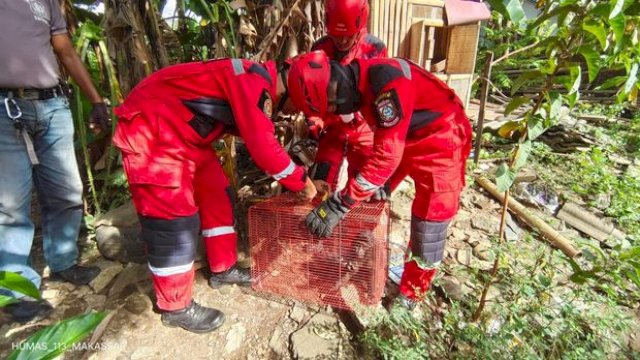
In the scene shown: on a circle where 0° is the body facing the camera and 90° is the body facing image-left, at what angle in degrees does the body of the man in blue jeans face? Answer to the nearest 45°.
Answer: approximately 315°

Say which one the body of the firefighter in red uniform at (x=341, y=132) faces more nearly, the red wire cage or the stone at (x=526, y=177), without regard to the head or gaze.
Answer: the red wire cage

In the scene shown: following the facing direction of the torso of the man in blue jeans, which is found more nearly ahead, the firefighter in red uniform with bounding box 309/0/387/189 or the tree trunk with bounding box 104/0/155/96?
the firefighter in red uniform

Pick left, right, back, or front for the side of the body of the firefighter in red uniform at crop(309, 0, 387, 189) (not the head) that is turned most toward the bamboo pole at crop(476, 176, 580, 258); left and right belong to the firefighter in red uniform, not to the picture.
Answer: left

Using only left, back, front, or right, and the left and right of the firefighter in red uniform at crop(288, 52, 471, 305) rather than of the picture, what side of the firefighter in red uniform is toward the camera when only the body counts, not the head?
left

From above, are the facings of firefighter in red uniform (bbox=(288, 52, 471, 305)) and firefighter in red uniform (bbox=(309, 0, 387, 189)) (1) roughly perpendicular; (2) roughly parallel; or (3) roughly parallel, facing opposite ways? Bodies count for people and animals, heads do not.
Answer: roughly perpendicular

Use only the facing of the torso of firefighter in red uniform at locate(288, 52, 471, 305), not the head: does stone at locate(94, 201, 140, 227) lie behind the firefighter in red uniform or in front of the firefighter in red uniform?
in front

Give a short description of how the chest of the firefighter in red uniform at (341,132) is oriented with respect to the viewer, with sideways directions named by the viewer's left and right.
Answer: facing the viewer

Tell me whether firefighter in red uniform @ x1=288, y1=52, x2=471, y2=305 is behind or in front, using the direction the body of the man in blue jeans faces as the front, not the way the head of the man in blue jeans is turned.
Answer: in front

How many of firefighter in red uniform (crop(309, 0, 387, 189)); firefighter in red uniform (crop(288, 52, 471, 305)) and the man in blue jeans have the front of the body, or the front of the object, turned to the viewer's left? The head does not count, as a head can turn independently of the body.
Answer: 1

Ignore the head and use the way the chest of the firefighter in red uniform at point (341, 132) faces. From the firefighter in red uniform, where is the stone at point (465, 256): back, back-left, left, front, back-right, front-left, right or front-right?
left

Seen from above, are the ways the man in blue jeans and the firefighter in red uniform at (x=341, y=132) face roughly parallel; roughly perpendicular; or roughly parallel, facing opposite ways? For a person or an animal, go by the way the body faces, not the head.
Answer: roughly perpendicular

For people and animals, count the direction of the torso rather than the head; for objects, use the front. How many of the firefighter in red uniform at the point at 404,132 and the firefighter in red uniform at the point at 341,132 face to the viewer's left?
1

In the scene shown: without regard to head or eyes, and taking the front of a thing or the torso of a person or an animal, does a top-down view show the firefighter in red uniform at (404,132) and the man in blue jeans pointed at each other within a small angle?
yes

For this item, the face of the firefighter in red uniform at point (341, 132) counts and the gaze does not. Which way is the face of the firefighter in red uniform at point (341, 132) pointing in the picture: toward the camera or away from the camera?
toward the camera
